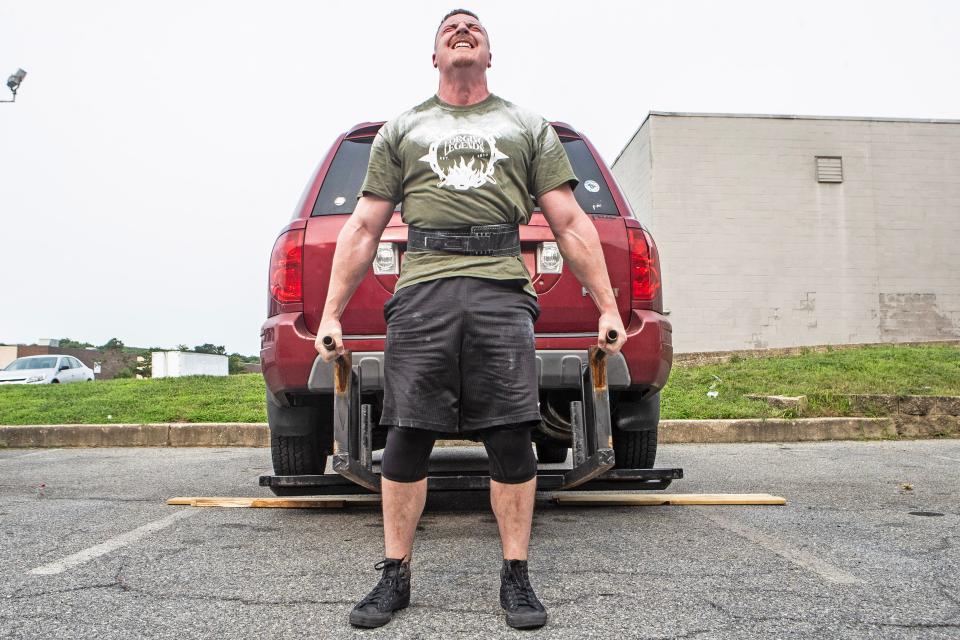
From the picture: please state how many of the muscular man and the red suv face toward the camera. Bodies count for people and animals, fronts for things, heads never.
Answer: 1

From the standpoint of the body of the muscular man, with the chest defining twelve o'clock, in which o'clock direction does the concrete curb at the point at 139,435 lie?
The concrete curb is roughly at 5 o'clock from the muscular man.

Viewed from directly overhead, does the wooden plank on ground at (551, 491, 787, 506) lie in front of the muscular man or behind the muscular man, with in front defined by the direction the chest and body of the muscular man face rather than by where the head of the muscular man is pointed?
behind

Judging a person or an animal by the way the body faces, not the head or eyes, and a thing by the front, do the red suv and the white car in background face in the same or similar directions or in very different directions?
very different directions

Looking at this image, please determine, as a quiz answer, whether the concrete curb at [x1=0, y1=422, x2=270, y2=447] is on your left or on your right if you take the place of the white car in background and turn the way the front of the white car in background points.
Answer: on your left

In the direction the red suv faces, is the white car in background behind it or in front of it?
in front

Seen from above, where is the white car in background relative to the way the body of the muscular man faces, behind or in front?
behind

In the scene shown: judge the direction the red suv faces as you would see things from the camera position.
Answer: facing away from the viewer

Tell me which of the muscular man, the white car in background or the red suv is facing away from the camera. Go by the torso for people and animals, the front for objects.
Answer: the red suv

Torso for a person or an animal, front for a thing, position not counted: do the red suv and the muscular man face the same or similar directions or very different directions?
very different directions
